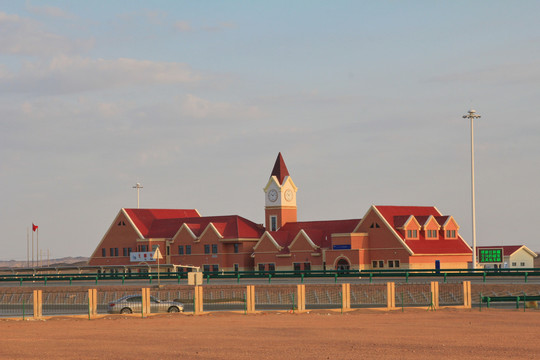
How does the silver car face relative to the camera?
to the viewer's right
